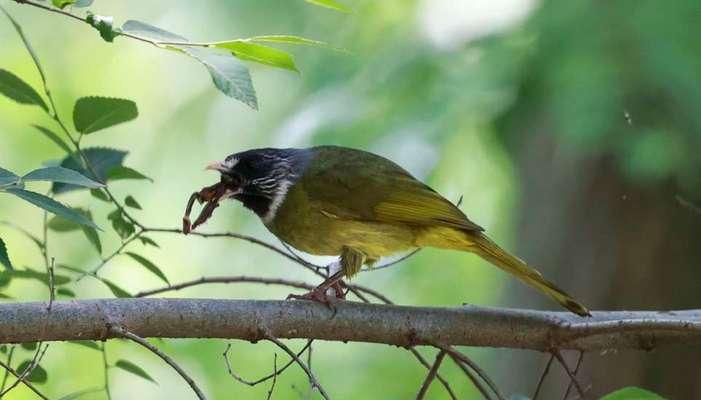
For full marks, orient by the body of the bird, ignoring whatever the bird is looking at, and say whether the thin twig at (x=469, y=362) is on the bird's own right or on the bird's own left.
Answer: on the bird's own left

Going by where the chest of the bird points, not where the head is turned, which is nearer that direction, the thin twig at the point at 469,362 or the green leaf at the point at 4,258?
the green leaf

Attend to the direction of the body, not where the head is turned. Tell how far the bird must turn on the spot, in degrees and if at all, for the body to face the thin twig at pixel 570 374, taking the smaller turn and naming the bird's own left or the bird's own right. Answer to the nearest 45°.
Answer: approximately 135° to the bird's own left

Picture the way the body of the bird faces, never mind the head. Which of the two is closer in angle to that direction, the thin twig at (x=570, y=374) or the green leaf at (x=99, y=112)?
the green leaf

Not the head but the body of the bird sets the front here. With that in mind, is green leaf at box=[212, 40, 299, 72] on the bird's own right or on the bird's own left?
on the bird's own left

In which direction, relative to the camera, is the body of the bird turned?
to the viewer's left

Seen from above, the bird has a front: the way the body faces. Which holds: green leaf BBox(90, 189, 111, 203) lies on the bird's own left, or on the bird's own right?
on the bird's own left

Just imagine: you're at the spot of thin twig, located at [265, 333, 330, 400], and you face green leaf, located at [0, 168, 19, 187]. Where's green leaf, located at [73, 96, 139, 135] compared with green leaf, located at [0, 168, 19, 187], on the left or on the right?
right
